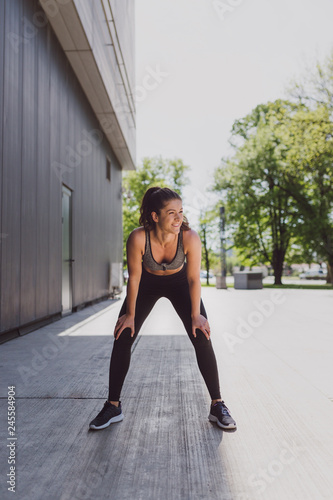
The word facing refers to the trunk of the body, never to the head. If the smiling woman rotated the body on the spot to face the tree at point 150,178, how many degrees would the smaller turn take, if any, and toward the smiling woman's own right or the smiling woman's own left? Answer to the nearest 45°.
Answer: approximately 180°

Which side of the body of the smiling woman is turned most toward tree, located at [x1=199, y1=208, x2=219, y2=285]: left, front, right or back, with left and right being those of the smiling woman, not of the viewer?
back

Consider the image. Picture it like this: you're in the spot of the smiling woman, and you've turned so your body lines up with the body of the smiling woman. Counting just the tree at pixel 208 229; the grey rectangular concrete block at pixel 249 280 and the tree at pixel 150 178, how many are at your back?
3

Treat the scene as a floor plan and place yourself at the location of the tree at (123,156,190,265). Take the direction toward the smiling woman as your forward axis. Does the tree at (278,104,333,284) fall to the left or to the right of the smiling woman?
left

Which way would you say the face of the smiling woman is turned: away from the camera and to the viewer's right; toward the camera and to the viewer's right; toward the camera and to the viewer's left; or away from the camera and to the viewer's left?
toward the camera and to the viewer's right

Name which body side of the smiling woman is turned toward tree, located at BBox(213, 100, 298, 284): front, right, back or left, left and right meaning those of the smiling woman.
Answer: back

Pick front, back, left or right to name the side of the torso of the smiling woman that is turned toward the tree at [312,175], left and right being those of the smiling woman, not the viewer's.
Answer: back

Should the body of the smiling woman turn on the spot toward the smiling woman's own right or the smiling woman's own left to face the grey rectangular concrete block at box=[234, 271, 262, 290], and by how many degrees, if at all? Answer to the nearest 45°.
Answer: approximately 180°

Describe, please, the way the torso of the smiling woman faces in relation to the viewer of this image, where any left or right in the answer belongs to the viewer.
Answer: facing the viewer
